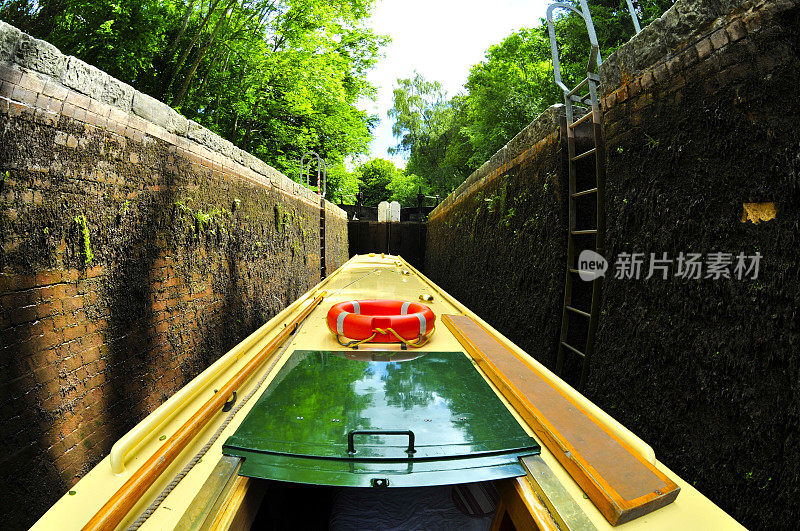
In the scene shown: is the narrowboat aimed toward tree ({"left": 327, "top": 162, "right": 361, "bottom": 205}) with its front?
yes

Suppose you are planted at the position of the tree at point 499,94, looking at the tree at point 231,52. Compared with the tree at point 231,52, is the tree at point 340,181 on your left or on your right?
right

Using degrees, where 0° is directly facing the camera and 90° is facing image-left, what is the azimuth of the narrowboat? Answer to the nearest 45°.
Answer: approximately 180°

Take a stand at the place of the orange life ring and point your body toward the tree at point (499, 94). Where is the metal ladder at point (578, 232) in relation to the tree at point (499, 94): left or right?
right

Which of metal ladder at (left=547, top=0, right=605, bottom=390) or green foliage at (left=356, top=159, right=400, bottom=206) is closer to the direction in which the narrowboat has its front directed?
the green foliage

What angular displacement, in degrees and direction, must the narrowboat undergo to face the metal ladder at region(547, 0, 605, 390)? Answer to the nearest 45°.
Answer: approximately 45° to its right

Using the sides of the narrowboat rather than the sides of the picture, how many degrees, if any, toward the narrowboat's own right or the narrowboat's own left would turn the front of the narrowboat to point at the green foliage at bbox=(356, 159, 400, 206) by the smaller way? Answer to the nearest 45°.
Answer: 0° — it already faces it

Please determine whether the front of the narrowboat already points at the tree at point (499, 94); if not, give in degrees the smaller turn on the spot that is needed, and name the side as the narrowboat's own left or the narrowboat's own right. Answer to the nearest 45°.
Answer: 0° — it already faces it

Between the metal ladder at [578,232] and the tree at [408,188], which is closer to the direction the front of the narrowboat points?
the tree

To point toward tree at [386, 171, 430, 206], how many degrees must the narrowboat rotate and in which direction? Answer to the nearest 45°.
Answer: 0° — it already faces it
